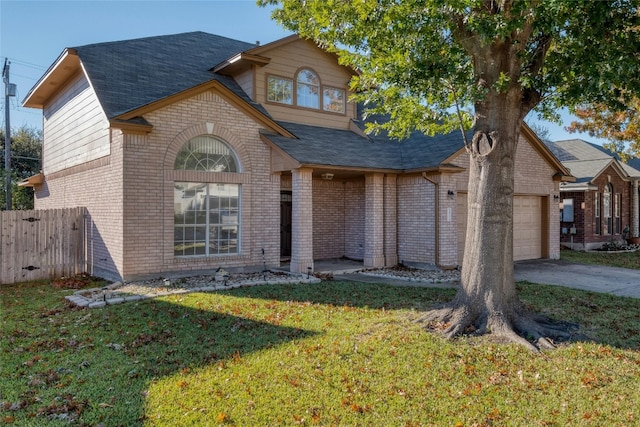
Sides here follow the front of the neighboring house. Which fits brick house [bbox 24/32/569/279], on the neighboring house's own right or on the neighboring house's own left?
on the neighboring house's own right

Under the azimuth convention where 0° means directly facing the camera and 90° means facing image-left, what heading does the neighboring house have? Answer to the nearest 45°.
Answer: approximately 315°

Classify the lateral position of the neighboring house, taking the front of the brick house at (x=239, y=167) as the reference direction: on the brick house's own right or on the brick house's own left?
on the brick house's own left

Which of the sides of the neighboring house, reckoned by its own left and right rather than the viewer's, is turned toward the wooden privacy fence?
right
